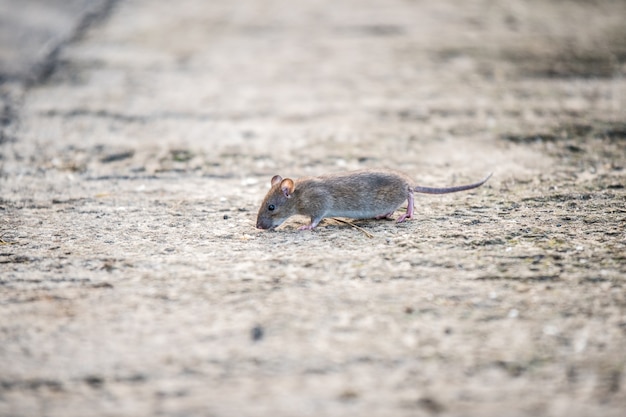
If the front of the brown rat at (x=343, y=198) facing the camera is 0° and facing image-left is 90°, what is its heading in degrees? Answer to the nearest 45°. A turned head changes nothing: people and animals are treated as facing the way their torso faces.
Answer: approximately 90°
